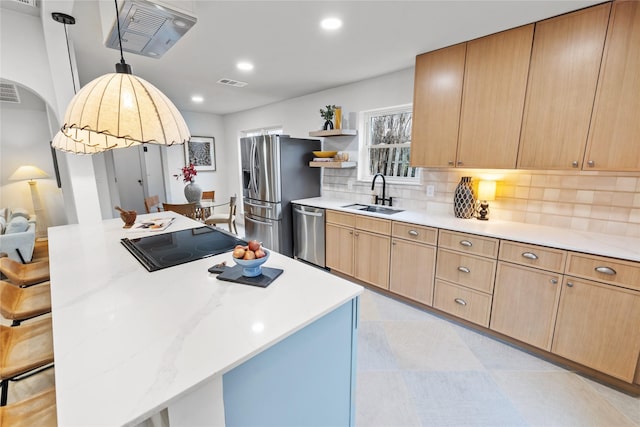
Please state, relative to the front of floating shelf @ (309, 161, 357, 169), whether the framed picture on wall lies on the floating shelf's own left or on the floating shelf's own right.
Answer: on the floating shelf's own right

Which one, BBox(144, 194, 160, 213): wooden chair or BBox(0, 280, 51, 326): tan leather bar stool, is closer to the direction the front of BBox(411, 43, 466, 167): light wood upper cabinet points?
the tan leather bar stool

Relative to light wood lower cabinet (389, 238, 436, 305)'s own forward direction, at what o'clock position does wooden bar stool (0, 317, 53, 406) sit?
The wooden bar stool is roughly at 12 o'clock from the light wood lower cabinet.

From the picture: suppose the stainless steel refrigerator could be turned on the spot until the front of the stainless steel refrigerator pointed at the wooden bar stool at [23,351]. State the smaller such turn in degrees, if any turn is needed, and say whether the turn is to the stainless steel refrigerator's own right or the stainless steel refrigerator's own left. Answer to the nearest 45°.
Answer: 0° — it already faces it

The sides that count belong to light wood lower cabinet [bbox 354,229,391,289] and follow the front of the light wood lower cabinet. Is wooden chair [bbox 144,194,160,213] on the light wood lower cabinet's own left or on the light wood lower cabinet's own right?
on the light wood lower cabinet's own right

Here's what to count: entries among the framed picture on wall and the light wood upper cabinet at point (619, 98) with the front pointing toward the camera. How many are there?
2

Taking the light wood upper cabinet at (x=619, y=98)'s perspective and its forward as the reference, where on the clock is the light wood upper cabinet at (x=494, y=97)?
the light wood upper cabinet at (x=494, y=97) is roughly at 3 o'clock from the light wood upper cabinet at (x=619, y=98).

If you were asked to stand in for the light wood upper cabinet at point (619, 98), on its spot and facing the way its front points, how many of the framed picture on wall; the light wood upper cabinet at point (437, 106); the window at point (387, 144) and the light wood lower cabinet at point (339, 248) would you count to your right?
4

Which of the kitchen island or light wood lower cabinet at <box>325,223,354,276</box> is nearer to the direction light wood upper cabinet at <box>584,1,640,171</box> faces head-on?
the kitchen island

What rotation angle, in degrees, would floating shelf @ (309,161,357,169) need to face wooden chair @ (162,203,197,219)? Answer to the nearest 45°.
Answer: approximately 45° to its right
